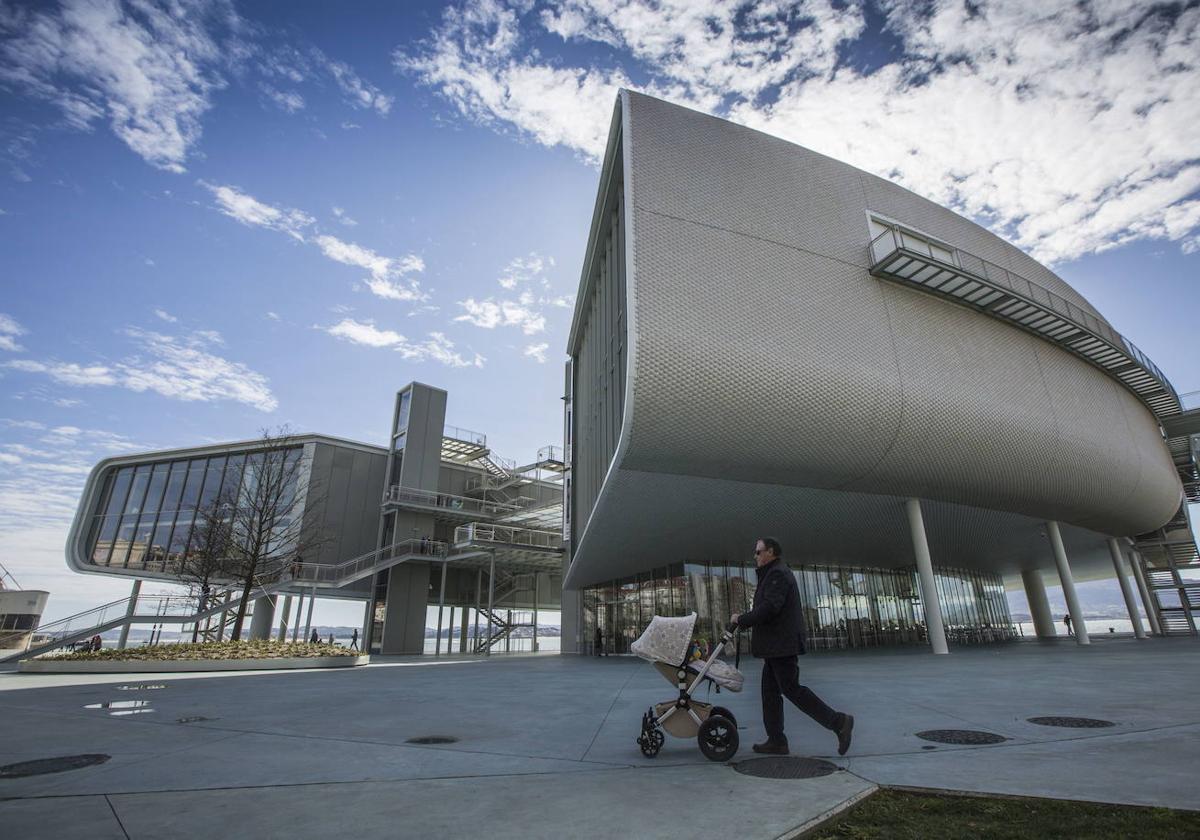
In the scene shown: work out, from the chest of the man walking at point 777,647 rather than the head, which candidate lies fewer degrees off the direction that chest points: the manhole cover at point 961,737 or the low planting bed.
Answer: the low planting bed

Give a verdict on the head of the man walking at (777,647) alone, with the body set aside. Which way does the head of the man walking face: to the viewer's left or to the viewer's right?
to the viewer's left

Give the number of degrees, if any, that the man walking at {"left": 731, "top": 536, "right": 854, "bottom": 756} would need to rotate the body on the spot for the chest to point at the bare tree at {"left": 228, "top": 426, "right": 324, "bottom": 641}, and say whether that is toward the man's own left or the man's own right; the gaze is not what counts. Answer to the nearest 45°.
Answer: approximately 45° to the man's own right

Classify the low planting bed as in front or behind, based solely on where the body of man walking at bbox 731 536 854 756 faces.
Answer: in front

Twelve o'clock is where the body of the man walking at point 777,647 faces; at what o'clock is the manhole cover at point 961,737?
The manhole cover is roughly at 5 o'clock from the man walking.

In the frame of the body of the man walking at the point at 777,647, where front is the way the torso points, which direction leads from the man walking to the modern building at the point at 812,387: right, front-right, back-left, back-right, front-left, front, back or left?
right

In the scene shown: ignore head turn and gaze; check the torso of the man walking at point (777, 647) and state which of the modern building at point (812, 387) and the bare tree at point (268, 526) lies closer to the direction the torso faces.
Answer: the bare tree

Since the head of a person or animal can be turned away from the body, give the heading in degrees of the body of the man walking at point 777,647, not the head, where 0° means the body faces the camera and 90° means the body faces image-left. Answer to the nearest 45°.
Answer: approximately 90°

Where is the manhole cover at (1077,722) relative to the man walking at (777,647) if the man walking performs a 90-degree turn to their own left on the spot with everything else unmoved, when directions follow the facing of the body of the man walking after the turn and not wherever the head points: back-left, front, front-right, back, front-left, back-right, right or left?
back-left

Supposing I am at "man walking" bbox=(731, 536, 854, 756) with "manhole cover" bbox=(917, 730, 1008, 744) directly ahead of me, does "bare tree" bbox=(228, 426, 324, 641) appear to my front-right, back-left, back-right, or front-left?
back-left
